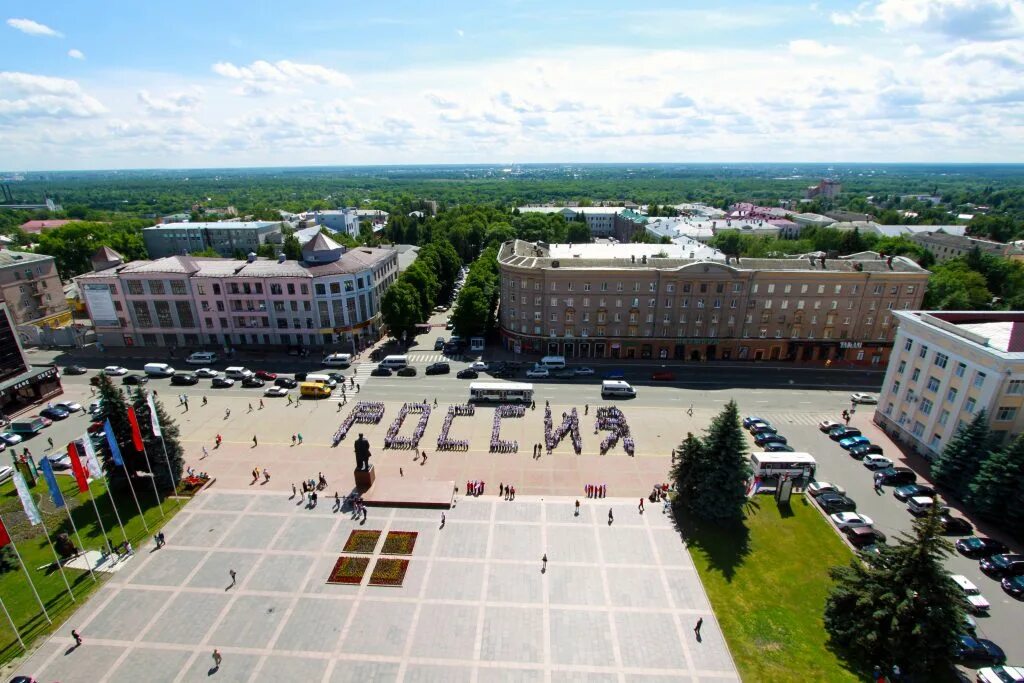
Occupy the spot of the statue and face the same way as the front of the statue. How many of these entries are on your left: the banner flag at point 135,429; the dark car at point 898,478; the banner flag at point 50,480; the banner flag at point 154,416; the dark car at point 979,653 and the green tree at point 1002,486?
3
